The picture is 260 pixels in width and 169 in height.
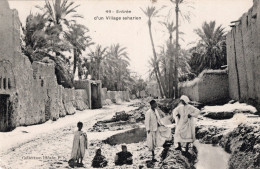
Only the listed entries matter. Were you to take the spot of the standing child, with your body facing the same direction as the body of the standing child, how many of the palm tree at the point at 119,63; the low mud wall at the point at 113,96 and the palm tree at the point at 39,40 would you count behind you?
3

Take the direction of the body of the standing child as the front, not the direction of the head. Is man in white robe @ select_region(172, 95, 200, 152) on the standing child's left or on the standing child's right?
on the standing child's left

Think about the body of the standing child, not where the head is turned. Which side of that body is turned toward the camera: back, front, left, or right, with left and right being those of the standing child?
front

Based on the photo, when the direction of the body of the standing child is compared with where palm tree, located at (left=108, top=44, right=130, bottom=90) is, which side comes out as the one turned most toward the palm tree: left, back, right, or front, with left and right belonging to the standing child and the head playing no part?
back

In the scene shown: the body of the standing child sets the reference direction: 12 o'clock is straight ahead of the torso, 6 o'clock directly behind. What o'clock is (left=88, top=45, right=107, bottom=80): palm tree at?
The palm tree is roughly at 6 o'clock from the standing child.

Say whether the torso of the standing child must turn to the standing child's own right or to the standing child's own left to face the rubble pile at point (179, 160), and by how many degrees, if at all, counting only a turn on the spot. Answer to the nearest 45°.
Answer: approximately 45° to the standing child's own left

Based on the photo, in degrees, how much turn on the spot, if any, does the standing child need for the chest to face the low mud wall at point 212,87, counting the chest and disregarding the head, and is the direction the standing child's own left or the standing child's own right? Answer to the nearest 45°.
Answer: approximately 135° to the standing child's own left

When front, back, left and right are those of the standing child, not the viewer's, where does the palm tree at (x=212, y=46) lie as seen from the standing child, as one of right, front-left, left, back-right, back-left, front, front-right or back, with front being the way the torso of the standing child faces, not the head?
back-left

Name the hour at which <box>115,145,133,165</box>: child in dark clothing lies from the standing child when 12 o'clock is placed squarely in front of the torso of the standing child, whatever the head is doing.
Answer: The child in dark clothing is roughly at 9 o'clock from the standing child.

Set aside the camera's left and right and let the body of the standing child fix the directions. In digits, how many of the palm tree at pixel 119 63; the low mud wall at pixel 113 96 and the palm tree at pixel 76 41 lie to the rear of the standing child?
3

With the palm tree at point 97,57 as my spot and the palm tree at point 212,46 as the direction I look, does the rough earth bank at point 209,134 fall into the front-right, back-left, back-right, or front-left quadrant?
front-right

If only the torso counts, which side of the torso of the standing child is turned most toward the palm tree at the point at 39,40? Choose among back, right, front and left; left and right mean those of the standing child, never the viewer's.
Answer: back

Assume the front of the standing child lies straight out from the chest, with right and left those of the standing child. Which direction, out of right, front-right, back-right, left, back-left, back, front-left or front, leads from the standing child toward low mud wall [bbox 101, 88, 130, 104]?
back

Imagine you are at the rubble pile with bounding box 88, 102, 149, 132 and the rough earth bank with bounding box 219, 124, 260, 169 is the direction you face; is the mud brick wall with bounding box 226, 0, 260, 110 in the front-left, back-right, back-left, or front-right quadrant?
front-left

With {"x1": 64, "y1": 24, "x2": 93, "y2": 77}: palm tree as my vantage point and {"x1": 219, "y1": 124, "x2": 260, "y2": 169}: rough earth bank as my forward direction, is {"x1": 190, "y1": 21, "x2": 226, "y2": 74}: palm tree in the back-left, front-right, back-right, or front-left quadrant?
front-left

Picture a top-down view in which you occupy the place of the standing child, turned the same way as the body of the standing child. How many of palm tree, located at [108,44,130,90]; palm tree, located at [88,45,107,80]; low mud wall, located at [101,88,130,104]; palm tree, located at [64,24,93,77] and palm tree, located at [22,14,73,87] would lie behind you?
5
